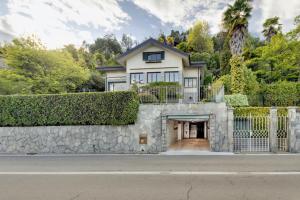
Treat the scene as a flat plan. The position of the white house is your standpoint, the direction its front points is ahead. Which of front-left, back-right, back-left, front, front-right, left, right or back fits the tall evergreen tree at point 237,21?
left

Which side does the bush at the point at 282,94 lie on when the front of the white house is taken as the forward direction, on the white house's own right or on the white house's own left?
on the white house's own left

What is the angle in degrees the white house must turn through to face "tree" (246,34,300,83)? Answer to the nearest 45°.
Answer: approximately 90° to its left

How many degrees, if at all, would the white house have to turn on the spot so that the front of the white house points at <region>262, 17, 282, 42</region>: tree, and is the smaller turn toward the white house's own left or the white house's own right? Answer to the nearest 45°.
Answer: approximately 135° to the white house's own left

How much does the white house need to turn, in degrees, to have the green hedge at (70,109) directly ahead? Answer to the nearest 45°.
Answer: approximately 45° to its right

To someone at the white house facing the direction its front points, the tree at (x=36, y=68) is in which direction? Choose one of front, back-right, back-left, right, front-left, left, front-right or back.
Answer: right

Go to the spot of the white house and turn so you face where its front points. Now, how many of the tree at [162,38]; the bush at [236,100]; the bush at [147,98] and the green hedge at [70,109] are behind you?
1

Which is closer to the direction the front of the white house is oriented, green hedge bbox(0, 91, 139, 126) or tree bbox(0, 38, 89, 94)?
the green hedge

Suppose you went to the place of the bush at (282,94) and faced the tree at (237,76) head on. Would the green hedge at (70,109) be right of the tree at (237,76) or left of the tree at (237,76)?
left

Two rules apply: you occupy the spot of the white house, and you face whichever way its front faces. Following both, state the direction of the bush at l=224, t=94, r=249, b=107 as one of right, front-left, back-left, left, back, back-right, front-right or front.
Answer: front-left

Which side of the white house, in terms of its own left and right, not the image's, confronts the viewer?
front

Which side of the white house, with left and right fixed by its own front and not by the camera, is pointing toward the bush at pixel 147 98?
front

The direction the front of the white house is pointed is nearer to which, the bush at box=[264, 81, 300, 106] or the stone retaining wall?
the stone retaining wall
